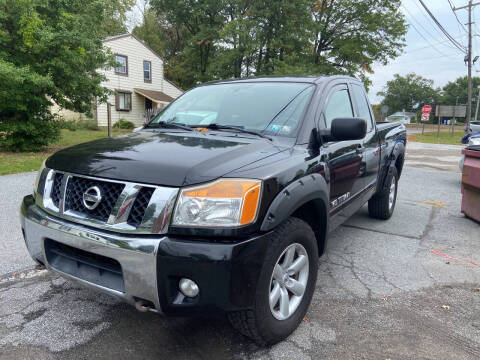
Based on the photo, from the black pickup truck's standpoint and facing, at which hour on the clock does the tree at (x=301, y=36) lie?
The tree is roughly at 5 o'clock from the black pickup truck.

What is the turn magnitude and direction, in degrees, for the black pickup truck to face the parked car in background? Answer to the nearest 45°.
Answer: approximately 180°

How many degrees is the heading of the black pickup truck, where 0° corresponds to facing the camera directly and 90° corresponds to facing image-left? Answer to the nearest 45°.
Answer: approximately 45°

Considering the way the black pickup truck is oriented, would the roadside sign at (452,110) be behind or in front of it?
behind

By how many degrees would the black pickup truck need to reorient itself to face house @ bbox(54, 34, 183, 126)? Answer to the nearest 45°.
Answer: approximately 135° to its right
